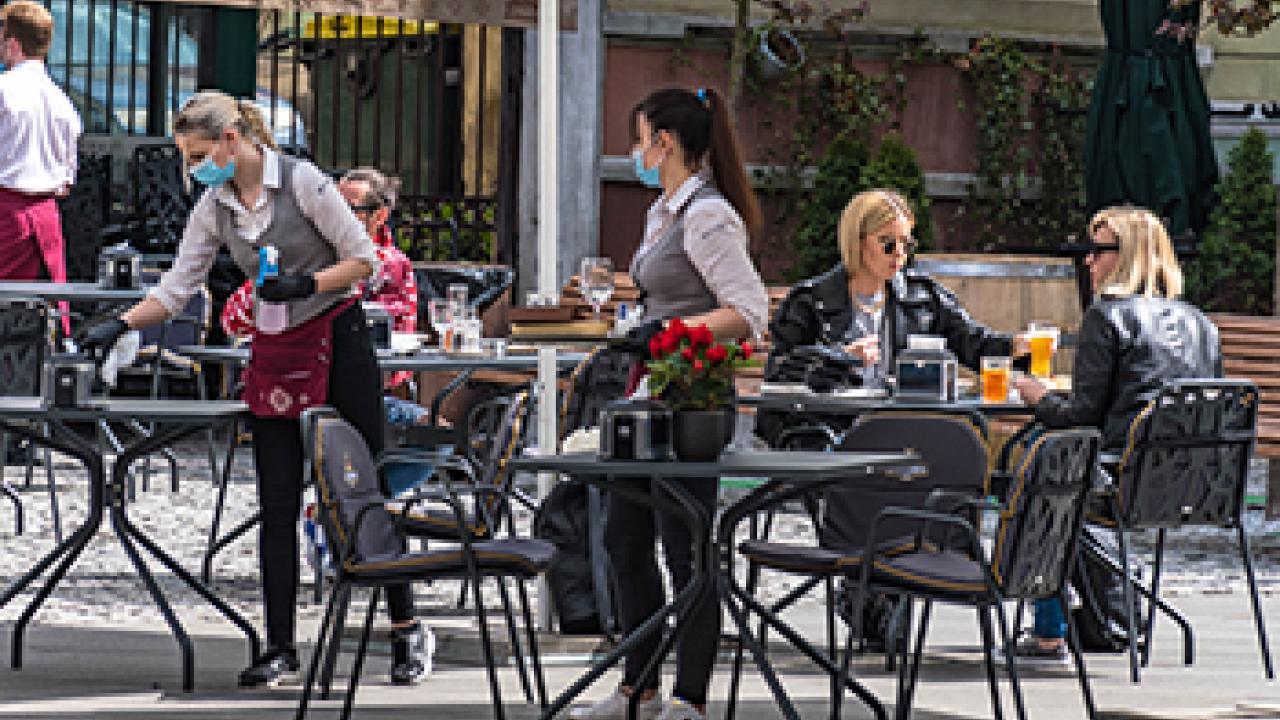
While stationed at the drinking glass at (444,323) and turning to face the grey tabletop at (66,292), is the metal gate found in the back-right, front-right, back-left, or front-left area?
front-right

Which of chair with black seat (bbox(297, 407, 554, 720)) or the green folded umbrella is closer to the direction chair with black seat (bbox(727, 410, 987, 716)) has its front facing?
the chair with black seat

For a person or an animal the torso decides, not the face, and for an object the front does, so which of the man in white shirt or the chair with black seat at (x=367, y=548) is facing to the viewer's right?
the chair with black seat

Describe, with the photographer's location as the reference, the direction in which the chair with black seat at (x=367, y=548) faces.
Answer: facing to the right of the viewer

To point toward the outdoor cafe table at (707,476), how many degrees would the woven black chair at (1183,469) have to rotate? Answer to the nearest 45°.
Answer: approximately 90° to its left

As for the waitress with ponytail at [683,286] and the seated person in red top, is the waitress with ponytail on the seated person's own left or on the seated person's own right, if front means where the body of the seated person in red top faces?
on the seated person's own left

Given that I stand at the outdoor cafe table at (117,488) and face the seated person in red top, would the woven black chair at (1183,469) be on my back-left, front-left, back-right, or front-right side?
front-right

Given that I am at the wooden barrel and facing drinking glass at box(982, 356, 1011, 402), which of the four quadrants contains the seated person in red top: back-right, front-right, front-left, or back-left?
front-right

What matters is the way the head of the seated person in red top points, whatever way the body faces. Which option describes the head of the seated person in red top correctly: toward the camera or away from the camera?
toward the camera
